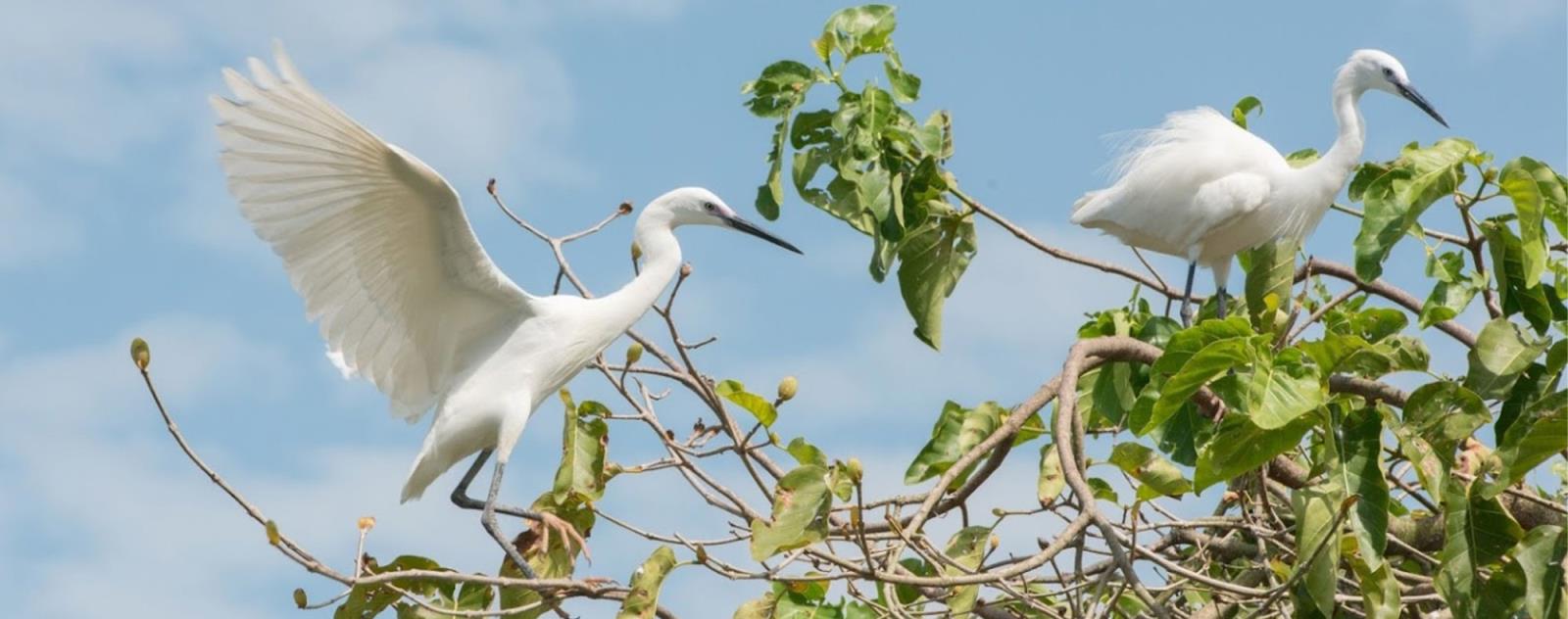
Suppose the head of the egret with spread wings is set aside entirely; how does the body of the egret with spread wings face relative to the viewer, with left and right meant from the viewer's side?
facing to the right of the viewer

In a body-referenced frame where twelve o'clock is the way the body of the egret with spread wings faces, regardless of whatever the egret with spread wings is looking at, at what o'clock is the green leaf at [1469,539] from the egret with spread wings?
The green leaf is roughly at 1 o'clock from the egret with spread wings.

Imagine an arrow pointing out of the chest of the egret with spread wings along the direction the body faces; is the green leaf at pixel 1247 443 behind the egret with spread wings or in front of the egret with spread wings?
in front

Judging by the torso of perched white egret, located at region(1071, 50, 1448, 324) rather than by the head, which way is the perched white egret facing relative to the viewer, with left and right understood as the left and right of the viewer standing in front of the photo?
facing to the right of the viewer

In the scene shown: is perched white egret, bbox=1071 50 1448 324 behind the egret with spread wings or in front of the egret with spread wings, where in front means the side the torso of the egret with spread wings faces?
in front

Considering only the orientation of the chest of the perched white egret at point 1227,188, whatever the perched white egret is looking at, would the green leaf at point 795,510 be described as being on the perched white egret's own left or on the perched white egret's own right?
on the perched white egret's own right

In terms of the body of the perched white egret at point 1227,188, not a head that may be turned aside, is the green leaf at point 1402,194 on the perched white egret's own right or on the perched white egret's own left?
on the perched white egret's own right

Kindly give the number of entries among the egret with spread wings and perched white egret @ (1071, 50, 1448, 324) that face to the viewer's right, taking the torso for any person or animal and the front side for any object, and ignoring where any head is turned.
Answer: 2
